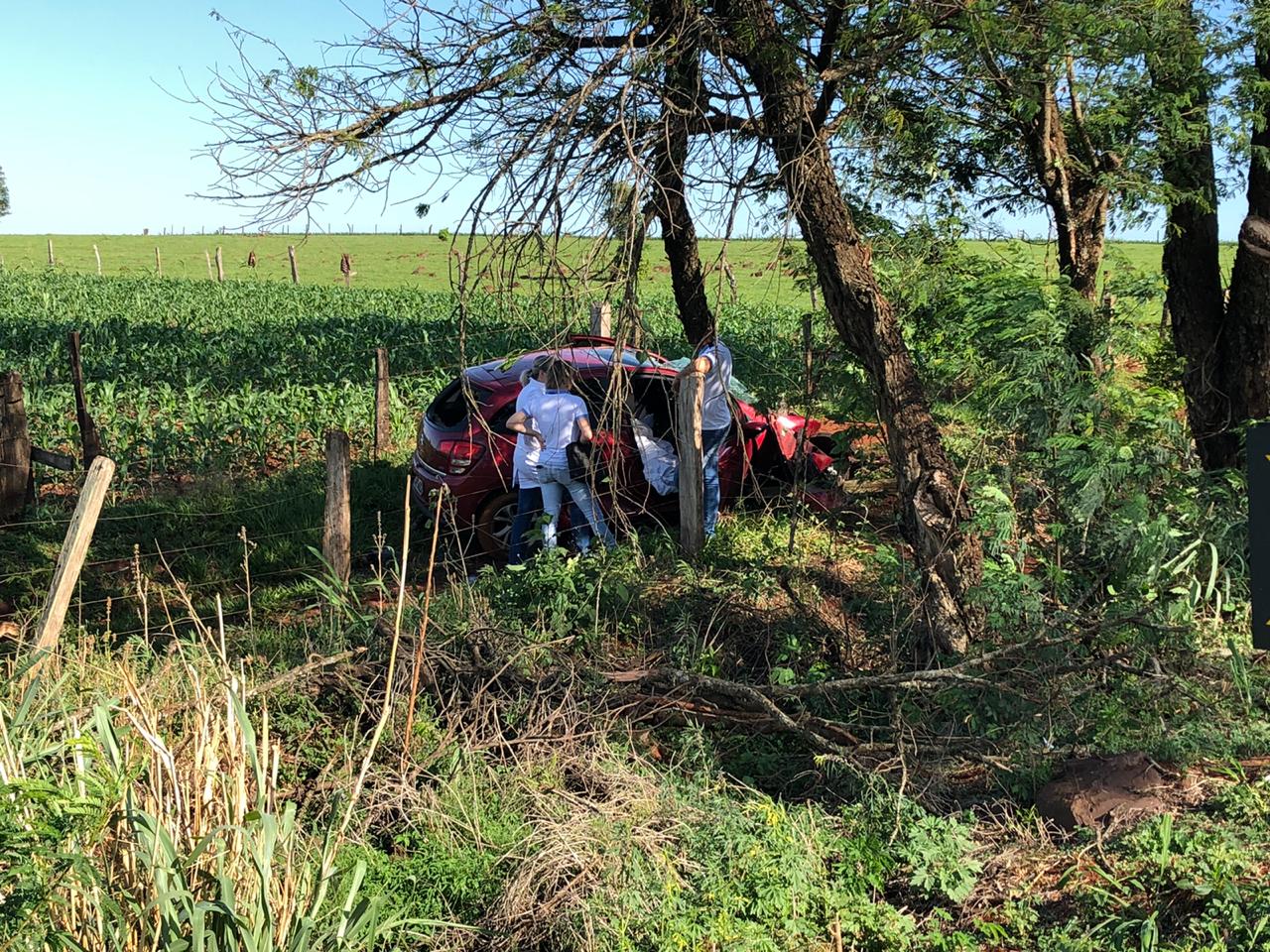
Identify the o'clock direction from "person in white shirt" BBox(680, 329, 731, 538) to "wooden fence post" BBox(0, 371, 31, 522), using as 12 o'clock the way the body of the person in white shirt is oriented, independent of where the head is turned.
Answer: The wooden fence post is roughly at 11 o'clock from the person in white shirt.

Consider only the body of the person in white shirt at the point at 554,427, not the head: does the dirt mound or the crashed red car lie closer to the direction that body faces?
the crashed red car

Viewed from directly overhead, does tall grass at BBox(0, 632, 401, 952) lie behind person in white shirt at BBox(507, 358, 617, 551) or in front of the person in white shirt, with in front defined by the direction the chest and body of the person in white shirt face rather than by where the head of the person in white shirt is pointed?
behind

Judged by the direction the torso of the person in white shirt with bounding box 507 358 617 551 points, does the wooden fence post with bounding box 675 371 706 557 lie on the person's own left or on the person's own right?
on the person's own right

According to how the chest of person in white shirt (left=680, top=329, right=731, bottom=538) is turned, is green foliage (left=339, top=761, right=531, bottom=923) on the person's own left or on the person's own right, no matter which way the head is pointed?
on the person's own left

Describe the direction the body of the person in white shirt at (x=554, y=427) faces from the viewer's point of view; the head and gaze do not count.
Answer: away from the camera

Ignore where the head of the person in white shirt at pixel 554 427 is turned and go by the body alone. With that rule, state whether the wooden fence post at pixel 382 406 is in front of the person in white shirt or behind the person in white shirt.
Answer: in front

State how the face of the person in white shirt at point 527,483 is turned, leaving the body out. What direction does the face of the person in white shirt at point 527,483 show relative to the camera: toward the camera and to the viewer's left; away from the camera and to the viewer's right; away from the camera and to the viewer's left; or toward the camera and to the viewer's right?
away from the camera and to the viewer's right

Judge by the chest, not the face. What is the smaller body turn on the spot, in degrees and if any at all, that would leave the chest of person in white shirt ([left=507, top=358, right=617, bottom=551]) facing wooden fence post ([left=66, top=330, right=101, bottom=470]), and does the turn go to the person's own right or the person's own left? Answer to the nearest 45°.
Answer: approximately 45° to the person's own left

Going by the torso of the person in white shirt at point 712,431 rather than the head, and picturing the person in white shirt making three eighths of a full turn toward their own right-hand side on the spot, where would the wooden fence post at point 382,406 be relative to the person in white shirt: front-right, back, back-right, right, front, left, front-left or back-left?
back-left

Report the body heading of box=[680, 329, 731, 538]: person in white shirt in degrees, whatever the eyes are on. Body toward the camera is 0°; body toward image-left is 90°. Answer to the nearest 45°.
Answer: approximately 135°

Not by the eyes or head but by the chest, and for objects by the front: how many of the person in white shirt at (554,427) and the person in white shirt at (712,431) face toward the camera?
0
